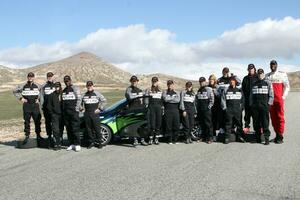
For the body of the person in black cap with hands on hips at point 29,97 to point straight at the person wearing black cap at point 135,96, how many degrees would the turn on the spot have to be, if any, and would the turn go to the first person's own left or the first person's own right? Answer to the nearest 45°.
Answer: approximately 90° to the first person's own left

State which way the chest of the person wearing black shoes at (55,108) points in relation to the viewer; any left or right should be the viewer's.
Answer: facing the viewer and to the right of the viewer

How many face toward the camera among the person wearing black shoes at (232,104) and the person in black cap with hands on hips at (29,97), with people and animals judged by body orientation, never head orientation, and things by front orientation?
2

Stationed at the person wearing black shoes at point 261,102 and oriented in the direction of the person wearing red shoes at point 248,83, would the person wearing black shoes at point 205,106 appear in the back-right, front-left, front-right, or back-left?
front-left

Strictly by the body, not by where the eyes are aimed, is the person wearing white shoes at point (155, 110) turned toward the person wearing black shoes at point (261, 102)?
no

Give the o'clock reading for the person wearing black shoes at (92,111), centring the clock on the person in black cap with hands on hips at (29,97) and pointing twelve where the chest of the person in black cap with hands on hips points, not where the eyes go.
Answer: The person wearing black shoes is roughly at 10 o'clock from the person in black cap with hands on hips.

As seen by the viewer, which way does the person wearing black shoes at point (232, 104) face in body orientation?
toward the camera

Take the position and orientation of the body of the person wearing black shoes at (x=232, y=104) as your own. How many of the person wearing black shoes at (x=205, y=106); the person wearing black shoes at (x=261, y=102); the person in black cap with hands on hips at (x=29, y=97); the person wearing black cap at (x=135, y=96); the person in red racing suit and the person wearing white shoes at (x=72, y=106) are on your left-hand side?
2

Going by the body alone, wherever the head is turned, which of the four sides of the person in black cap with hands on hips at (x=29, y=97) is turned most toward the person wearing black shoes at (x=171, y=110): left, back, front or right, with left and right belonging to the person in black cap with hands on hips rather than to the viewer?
left

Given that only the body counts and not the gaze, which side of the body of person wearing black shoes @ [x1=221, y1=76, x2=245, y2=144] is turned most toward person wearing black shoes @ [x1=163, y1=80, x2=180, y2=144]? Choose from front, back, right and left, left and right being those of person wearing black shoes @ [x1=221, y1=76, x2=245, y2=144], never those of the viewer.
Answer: right

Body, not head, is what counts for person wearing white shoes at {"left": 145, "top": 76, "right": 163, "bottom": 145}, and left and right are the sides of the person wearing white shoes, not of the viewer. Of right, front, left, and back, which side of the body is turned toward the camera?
front

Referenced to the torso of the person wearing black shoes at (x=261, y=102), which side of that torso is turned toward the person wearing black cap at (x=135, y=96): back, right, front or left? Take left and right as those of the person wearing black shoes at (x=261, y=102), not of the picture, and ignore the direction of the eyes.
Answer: right

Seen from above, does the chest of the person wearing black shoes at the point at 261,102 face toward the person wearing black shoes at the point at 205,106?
no

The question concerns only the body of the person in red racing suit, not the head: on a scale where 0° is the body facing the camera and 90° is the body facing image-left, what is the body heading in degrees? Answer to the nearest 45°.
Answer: approximately 45°

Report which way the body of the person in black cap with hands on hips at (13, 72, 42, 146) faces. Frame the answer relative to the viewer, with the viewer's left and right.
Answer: facing the viewer

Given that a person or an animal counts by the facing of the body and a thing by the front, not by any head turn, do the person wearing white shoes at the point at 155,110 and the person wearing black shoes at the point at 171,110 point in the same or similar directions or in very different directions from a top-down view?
same or similar directions
